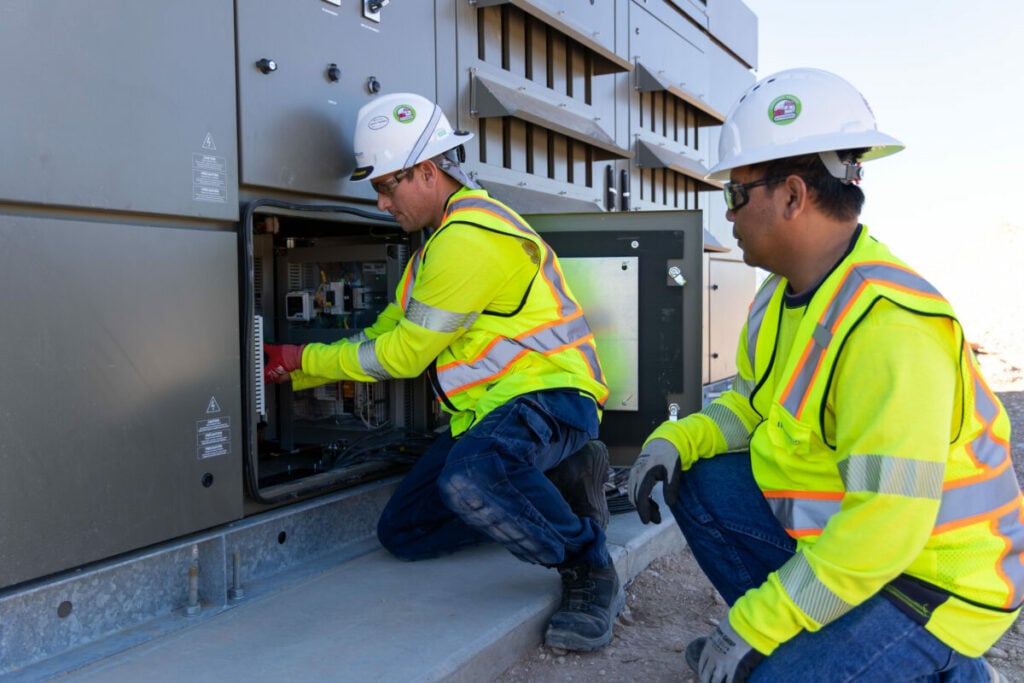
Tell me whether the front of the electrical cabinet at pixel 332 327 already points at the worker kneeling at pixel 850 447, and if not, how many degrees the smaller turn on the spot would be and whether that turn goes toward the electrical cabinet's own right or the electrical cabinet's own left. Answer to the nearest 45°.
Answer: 0° — it already faces them

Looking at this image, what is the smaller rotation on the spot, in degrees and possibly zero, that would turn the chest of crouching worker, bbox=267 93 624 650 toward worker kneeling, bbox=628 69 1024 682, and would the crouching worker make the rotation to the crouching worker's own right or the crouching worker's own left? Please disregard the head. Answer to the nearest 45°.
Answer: approximately 135° to the crouching worker's own left

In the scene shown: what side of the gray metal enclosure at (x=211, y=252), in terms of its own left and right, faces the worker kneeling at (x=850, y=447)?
front

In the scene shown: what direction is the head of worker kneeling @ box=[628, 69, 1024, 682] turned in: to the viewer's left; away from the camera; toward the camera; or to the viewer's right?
to the viewer's left

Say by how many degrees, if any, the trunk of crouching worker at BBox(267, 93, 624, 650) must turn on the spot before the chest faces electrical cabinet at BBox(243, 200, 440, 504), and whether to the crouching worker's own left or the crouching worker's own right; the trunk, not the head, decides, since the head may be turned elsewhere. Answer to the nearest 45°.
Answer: approximately 45° to the crouching worker's own right

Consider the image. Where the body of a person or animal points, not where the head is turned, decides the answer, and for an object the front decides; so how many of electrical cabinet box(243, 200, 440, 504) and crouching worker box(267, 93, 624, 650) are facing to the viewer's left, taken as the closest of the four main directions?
1

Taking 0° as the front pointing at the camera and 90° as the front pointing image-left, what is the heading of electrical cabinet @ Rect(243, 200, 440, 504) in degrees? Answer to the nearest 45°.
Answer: approximately 315°

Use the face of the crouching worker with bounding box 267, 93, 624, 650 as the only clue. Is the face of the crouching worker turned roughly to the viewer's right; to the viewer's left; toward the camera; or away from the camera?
to the viewer's left

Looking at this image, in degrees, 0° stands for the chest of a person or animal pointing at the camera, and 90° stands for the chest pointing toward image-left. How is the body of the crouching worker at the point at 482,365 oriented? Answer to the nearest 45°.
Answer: approximately 90°

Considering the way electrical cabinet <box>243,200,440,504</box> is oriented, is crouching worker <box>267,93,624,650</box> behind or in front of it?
in front
